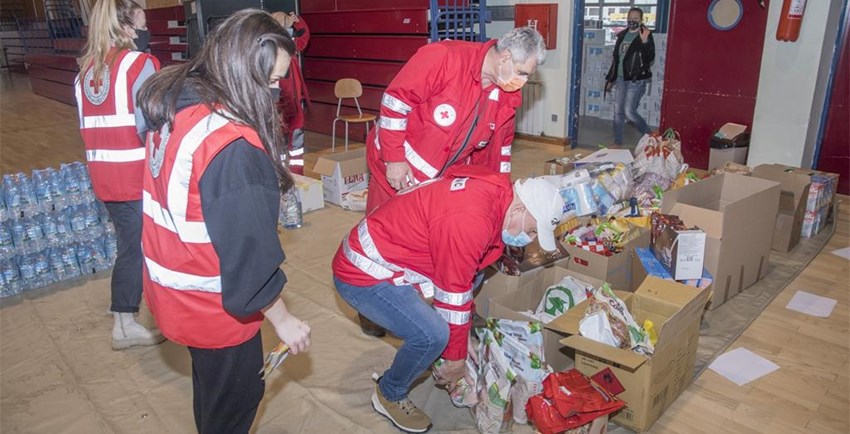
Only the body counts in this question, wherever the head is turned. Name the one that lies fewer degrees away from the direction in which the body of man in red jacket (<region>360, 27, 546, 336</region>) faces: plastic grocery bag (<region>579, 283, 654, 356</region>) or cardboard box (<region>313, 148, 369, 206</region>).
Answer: the plastic grocery bag

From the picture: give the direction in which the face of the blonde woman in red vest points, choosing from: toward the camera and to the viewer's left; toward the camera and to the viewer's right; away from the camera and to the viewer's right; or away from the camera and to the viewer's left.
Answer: away from the camera and to the viewer's right

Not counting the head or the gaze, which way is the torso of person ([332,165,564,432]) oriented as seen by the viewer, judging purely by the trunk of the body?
to the viewer's right

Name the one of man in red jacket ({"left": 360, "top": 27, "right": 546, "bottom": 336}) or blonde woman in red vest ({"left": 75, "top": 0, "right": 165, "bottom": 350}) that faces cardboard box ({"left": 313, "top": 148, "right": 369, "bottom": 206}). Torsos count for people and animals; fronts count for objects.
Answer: the blonde woman in red vest

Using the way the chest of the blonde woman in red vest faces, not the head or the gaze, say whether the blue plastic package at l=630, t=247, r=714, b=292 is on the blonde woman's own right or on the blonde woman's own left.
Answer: on the blonde woman's own right

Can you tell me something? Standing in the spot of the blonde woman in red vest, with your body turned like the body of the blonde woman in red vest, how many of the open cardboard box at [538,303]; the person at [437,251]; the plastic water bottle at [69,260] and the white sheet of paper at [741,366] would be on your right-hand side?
3

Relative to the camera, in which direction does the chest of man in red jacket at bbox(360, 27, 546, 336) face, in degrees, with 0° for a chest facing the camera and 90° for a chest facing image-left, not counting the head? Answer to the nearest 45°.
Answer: approximately 315°

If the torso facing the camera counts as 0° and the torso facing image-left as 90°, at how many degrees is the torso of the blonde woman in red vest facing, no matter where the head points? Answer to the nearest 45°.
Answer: approximately 225°

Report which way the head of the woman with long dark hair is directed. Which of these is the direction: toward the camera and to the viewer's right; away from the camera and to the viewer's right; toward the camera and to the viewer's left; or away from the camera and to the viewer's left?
away from the camera and to the viewer's right

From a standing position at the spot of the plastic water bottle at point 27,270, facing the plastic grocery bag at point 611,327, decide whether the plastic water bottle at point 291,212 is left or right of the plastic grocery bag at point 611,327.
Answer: left

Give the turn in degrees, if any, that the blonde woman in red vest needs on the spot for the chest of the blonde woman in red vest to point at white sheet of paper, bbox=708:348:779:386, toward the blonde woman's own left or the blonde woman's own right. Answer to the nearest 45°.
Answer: approximately 90° to the blonde woman's own right

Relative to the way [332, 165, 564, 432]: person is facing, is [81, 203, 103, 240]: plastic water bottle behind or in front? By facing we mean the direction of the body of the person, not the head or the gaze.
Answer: behind
